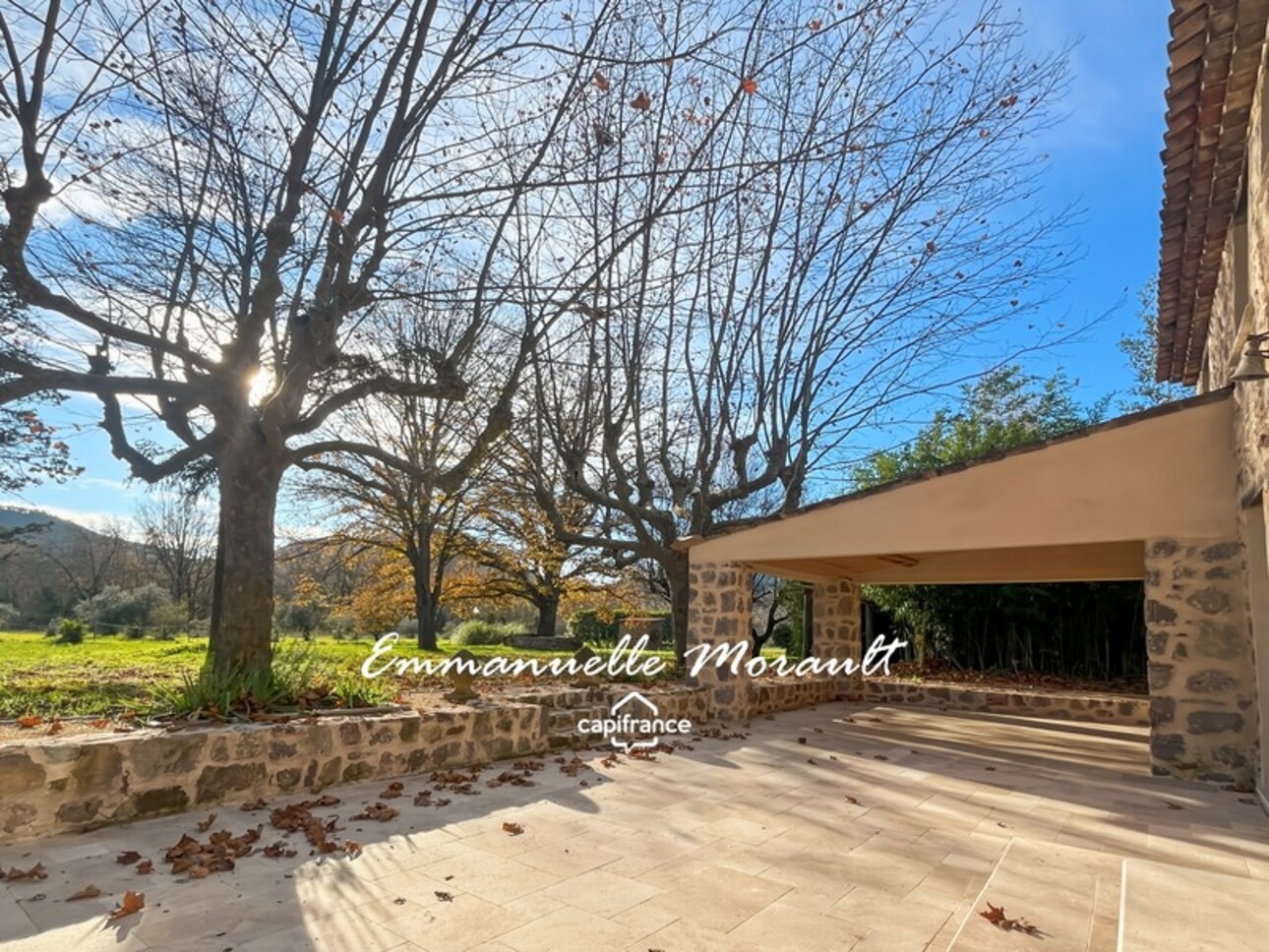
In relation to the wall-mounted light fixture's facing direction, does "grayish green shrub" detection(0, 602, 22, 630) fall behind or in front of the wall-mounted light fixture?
in front

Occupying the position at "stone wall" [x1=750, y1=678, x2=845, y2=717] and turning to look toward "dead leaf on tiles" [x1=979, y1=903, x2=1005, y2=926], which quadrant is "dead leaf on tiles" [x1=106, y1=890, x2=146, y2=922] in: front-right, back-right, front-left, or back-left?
front-right

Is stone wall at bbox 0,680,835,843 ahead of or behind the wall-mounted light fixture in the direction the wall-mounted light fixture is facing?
ahead

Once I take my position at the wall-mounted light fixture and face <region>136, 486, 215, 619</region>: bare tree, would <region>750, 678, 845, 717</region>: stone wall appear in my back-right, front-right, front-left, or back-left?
front-right

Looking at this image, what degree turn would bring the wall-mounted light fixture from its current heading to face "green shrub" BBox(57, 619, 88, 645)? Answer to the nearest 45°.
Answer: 0° — it already faces it

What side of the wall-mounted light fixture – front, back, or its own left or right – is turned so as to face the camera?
left

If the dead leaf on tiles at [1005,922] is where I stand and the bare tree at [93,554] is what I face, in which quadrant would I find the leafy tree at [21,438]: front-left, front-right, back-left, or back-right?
front-left

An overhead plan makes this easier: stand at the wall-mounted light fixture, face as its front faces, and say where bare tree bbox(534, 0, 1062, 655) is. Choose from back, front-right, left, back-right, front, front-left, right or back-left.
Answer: front-right

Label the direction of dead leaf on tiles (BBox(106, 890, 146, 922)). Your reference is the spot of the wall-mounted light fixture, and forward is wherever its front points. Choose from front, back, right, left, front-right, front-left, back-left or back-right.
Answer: front-left
